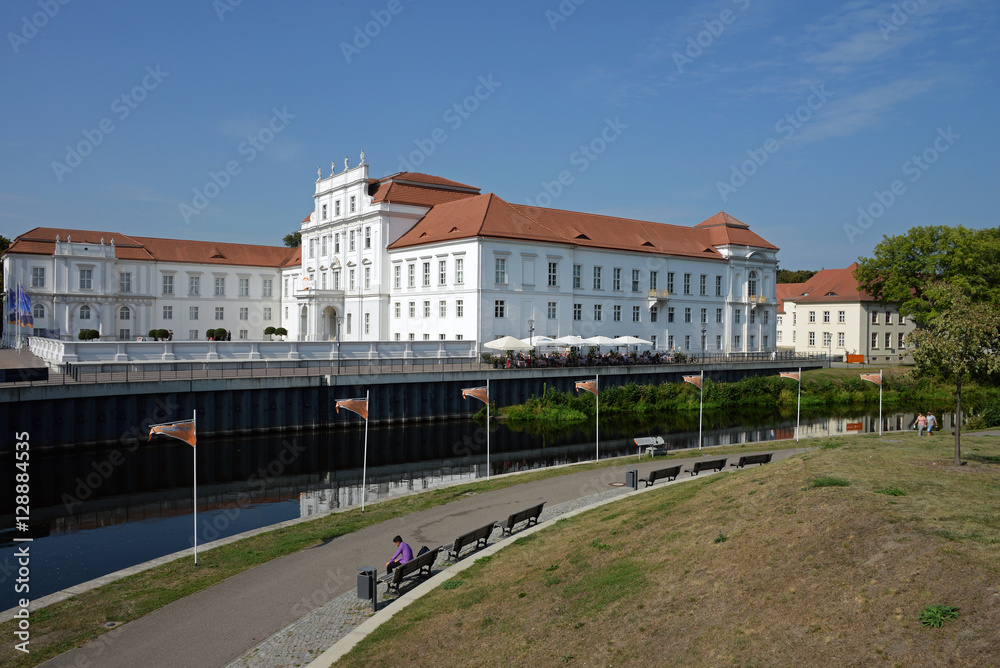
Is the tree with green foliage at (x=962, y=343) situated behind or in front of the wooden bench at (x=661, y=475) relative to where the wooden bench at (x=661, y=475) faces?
behind

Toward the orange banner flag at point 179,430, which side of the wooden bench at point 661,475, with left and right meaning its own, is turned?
left

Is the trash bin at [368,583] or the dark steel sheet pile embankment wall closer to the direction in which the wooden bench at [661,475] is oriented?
the dark steel sheet pile embankment wall

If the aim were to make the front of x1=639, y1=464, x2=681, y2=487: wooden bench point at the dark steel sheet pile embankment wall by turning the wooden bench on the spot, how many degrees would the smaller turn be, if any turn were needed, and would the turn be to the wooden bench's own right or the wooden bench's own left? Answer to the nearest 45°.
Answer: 0° — it already faces it

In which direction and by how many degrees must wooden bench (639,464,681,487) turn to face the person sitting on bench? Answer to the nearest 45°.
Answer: approximately 90° to its left

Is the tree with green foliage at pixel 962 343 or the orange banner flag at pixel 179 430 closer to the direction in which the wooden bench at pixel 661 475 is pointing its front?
the orange banner flag

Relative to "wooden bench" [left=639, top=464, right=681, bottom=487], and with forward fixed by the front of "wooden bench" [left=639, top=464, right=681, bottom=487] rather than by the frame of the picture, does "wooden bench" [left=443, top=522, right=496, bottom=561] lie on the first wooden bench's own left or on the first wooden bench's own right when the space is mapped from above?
on the first wooden bench's own left

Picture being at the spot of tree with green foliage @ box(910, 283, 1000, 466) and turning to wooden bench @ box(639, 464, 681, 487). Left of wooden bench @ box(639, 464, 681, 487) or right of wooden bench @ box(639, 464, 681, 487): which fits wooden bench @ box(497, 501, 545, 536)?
left

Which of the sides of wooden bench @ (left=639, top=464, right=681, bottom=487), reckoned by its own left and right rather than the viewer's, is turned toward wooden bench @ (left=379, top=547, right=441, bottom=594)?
left

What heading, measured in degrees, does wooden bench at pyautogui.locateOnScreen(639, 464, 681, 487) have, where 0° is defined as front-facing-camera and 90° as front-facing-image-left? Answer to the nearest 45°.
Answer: approximately 135°
